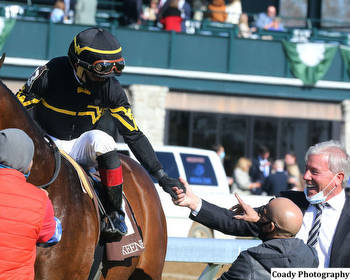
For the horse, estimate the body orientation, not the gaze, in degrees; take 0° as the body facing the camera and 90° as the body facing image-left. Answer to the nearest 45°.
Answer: approximately 45°

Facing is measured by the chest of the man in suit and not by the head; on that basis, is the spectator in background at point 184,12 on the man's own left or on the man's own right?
on the man's own right

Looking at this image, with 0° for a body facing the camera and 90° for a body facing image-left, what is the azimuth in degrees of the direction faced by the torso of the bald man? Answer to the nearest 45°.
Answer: approximately 135°

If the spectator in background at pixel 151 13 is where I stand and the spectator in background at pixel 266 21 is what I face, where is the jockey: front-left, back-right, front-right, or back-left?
back-right

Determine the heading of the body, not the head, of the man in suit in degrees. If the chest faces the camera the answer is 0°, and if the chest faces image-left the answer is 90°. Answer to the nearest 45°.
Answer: approximately 45°

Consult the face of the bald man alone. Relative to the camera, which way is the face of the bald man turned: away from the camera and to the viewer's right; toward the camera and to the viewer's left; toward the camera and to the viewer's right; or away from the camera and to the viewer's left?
away from the camera and to the viewer's left

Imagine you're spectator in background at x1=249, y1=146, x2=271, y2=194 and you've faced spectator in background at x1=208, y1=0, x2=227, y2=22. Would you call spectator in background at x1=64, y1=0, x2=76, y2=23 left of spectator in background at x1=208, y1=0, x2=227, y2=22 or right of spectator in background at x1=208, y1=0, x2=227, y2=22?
left

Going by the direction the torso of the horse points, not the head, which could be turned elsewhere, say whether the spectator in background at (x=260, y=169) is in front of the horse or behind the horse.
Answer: behind

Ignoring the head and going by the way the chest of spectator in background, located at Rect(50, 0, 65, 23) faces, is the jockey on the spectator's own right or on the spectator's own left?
on the spectator's own left
